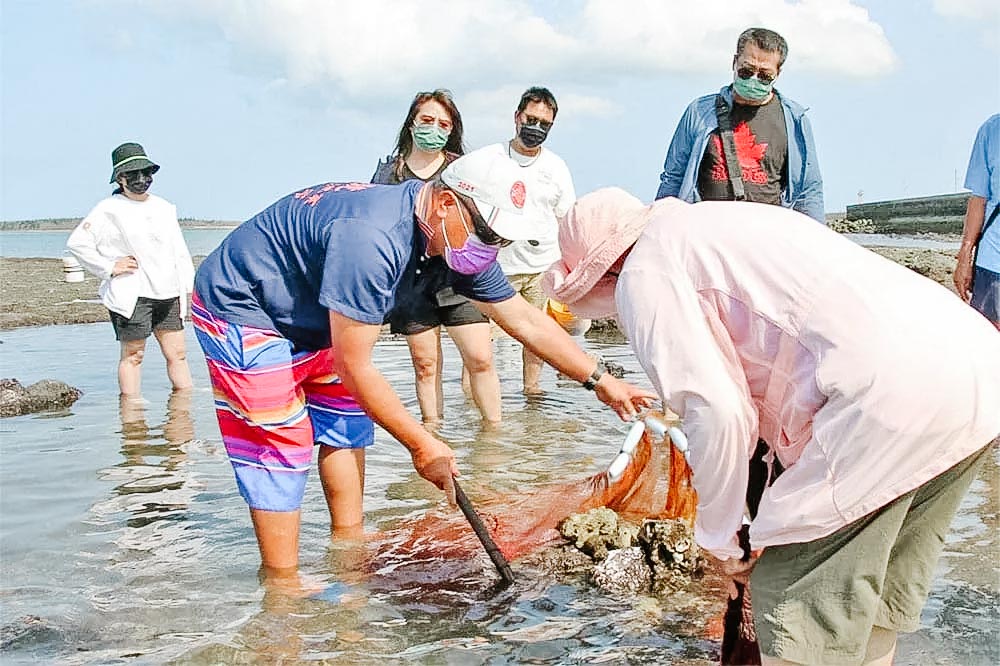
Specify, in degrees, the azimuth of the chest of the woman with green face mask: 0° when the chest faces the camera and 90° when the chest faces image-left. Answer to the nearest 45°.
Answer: approximately 0°

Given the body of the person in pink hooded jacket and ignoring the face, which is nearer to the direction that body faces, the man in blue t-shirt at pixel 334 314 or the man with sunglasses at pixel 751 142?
the man in blue t-shirt

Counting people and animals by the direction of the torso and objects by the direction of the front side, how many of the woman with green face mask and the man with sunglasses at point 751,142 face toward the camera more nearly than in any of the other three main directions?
2

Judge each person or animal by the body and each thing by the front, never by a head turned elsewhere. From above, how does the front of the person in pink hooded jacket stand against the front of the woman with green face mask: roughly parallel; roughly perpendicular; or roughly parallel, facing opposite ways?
roughly perpendicular

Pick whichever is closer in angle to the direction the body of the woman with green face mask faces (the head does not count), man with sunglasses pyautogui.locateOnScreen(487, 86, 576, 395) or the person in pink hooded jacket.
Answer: the person in pink hooded jacket

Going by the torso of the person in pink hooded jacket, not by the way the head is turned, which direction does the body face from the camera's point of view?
to the viewer's left

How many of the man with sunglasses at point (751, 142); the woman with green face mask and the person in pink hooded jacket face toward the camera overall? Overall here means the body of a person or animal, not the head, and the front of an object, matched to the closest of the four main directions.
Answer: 2

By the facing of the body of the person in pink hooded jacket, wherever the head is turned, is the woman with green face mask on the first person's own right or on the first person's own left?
on the first person's own right

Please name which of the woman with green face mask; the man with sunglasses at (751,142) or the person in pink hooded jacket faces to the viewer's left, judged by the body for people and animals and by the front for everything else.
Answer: the person in pink hooded jacket
